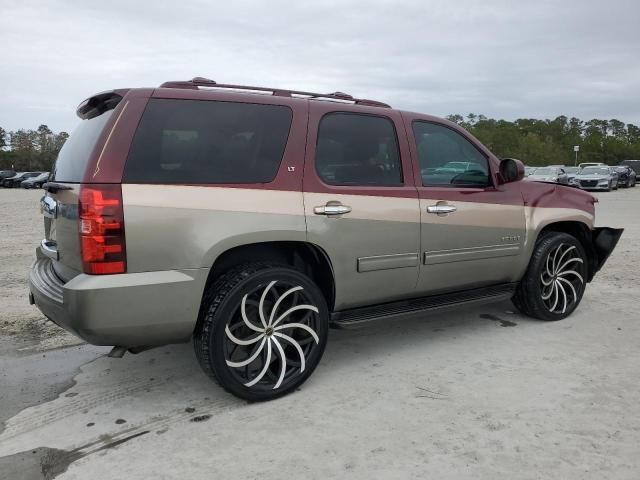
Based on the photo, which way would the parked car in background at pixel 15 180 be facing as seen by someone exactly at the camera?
facing the viewer and to the left of the viewer

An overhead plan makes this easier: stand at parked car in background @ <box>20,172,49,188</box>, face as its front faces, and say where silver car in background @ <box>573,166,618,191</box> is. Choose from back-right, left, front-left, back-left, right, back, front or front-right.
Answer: left

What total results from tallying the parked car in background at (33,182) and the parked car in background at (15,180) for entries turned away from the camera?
0

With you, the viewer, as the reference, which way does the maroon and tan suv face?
facing away from the viewer and to the right of the viewer

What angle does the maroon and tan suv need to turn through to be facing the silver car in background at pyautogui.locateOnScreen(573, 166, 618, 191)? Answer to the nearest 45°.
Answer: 0° — it already faces it

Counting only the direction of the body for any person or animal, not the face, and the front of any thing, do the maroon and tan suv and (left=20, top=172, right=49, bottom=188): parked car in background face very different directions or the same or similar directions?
very different directions

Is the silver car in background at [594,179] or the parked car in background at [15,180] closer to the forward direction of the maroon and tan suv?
the silver car in background

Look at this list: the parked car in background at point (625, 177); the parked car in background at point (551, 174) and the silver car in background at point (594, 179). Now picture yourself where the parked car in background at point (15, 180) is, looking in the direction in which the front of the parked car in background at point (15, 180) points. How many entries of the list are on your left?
3

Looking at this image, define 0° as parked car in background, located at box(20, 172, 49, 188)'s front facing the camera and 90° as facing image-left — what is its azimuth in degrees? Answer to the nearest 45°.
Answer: approximately 45°

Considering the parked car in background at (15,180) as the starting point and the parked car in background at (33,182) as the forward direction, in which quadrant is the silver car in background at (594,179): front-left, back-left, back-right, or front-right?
front-left

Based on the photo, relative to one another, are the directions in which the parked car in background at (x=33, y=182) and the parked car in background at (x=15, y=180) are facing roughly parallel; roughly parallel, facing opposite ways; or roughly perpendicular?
roughly parallel

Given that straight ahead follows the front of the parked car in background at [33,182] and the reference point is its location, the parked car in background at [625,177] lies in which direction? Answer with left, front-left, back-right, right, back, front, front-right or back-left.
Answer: left
